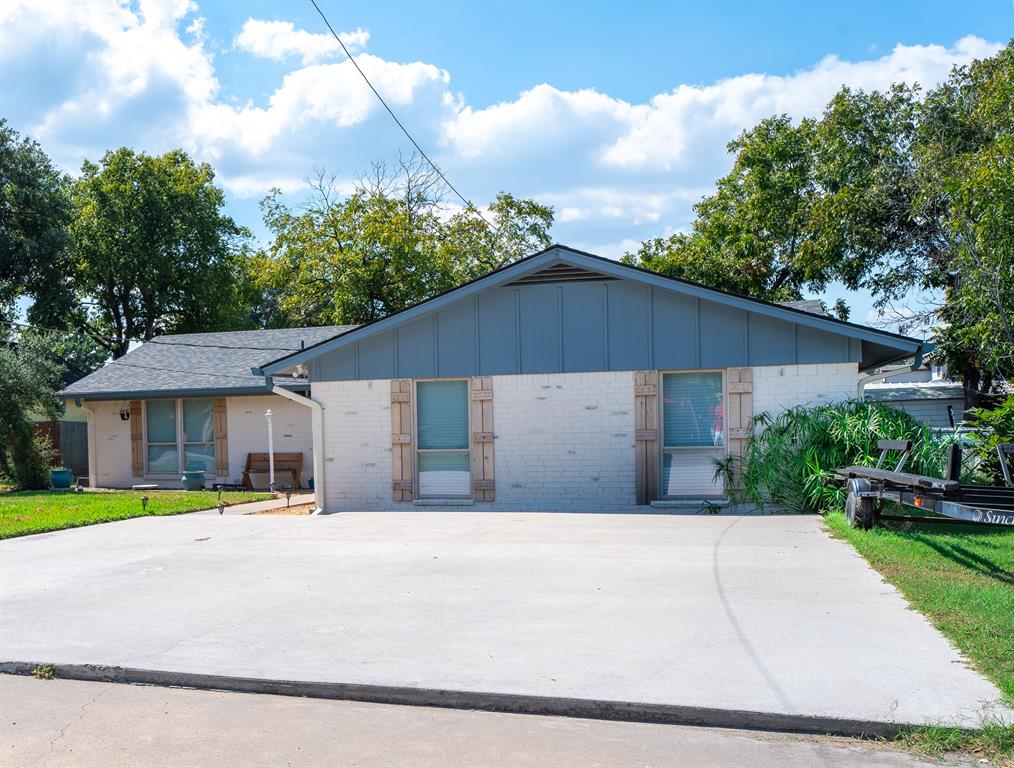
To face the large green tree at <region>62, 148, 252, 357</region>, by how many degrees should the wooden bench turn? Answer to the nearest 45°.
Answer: approximately 180°

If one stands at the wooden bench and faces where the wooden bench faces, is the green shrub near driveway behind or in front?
in front

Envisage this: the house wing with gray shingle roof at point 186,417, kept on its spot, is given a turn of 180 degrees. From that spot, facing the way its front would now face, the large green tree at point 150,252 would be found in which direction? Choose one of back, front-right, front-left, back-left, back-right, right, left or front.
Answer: front

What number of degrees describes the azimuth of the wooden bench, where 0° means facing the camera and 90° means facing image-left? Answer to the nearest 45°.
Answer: approximately 0°

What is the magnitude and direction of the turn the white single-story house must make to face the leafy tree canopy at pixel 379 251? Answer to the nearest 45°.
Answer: approximately 180°

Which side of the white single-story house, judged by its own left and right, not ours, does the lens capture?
front

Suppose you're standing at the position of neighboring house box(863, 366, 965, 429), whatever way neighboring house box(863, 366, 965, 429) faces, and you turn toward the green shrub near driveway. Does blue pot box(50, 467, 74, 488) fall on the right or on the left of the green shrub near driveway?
right

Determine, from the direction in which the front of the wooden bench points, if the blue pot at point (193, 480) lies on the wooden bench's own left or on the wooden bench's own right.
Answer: on the wooden bench's own right

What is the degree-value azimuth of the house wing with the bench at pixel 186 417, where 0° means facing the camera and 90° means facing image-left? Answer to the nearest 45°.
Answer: approximately 0°

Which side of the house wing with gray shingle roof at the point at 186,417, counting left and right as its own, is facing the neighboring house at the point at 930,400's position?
left
